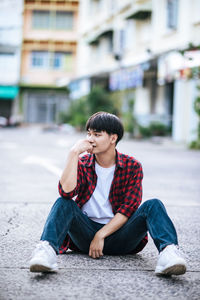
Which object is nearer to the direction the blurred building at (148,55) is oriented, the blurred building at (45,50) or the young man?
the young man

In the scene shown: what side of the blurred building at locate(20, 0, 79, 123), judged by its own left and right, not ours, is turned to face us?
front

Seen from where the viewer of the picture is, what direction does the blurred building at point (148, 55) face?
facing the viewer and to the left of the viewer

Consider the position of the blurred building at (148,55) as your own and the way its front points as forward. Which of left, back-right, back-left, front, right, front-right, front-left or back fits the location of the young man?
front-left

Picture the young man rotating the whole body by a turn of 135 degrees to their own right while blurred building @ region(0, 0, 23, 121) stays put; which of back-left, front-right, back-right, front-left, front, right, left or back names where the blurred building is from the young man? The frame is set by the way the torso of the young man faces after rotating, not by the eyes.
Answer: front-right

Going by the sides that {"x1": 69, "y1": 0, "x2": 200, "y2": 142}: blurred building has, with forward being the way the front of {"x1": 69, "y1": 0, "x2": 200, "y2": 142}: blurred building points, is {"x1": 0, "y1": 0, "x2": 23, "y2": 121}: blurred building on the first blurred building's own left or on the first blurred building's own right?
on the first blurred building's own right

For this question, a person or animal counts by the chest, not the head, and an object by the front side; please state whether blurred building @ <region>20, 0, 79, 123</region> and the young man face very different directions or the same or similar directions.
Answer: same or similar directions

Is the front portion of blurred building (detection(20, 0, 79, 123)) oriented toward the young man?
yes

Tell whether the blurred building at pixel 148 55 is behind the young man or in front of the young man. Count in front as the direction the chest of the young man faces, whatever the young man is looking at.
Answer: behind

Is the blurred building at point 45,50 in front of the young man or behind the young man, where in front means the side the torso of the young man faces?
behind

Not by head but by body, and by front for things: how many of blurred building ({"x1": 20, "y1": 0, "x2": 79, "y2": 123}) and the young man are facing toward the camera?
2

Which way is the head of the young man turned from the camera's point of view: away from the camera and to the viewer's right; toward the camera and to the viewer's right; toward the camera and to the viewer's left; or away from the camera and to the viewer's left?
toward the camera and to the viewer's left

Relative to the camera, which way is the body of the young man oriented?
toward the camera
